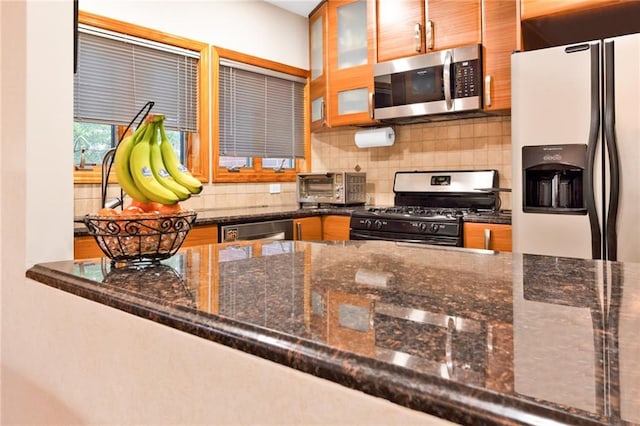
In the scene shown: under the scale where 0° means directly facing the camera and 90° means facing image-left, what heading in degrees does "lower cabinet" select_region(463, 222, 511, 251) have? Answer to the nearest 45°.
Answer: approximately 45°

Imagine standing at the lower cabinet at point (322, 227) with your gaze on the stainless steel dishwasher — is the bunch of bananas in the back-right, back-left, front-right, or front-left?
front-left

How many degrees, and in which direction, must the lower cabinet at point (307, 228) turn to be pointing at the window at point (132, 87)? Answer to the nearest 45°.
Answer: approximately 135° to its right

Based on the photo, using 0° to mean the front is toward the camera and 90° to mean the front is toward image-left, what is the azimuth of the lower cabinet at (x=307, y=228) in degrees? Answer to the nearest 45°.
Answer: approximately 315°

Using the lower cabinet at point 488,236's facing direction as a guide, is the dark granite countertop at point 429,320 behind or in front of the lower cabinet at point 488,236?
in front

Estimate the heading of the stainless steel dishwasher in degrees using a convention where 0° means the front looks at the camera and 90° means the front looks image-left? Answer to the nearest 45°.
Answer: approximately 315°

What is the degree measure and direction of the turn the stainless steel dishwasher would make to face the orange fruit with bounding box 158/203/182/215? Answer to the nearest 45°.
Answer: approximately 45° to its right

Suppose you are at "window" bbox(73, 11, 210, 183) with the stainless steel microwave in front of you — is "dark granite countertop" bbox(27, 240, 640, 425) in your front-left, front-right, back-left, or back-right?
front-right

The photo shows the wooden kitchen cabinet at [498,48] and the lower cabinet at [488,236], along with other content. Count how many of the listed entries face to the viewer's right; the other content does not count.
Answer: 0

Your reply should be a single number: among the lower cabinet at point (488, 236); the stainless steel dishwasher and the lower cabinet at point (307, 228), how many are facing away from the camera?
0

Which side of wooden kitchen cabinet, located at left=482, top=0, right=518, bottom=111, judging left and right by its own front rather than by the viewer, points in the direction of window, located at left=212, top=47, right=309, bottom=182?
right

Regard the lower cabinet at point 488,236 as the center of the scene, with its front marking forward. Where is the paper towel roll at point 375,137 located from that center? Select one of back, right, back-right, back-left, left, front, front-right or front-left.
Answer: right

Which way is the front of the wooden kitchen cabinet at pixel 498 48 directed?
toward the camera
